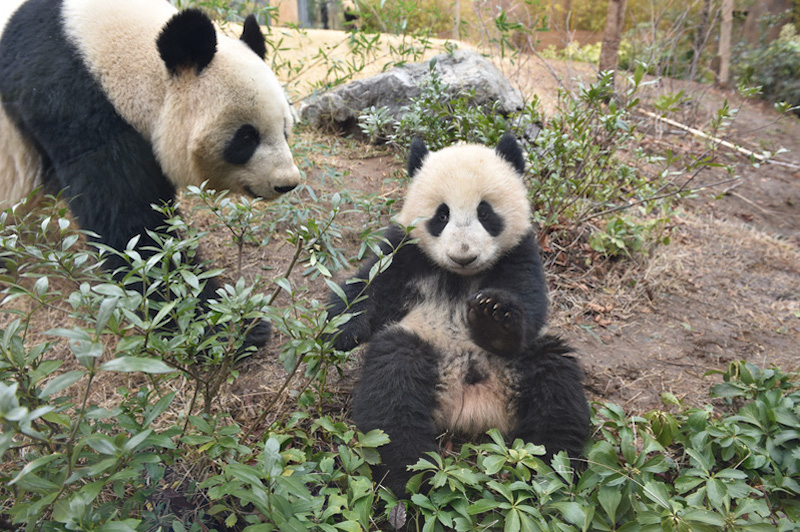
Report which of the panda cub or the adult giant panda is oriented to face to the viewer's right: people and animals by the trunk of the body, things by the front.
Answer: the adult giant panda

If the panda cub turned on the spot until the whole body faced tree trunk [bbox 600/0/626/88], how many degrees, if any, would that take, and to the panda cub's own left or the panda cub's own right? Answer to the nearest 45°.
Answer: approximately 180°

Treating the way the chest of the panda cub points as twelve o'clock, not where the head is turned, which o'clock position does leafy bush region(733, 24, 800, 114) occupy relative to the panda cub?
The leafy bush is roughly at 7 o'clock from the panda cub.

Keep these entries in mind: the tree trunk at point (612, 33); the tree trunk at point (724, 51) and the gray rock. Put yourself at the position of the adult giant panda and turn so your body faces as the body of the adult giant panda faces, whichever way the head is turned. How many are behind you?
0

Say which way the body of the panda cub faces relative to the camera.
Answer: toward the camera

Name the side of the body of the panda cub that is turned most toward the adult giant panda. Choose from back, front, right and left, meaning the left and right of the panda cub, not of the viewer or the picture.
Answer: right

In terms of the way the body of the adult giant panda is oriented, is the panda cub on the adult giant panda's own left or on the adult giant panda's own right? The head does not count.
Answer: on the adult giant panda's own right

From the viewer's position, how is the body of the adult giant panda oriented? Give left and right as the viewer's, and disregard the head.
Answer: facing to the right of the viewer

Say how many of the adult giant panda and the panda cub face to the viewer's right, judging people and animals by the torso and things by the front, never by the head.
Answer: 1

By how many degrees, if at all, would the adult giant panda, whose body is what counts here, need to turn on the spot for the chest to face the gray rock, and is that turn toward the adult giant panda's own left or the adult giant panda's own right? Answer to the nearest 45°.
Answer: approximately 45° to the adult giant panda's own left

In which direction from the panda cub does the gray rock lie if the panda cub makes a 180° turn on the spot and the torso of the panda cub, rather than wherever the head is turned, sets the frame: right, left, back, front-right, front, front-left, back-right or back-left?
front

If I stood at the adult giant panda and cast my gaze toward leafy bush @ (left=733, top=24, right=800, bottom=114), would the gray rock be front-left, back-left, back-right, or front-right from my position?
front-left
